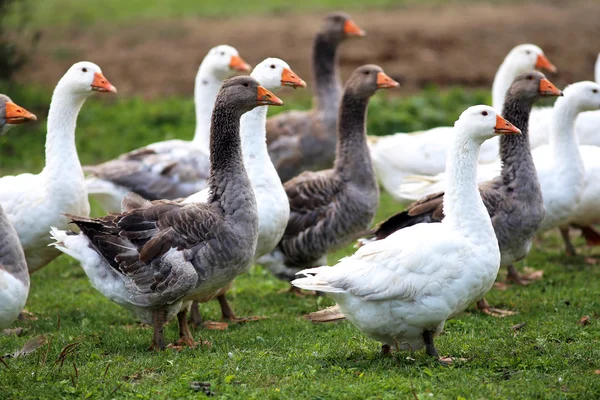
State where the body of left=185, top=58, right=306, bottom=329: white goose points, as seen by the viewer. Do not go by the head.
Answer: to the viewer's right

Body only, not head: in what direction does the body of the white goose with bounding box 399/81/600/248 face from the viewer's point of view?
to the viewer's right

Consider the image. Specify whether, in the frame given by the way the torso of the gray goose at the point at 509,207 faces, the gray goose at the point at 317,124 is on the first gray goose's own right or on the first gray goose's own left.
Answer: on the first gray goose's own left

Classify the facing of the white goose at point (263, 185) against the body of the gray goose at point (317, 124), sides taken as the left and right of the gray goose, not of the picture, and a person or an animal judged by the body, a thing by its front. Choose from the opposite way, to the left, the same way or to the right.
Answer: the same way

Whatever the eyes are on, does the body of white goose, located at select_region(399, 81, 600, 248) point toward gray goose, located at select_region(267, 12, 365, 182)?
no

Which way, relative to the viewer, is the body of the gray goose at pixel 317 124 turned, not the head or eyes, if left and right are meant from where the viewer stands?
facing to the right of the viewer

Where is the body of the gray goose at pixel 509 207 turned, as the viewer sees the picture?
to the viewer's right

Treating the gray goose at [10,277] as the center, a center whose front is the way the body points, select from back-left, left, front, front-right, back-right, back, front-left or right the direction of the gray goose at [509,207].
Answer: front

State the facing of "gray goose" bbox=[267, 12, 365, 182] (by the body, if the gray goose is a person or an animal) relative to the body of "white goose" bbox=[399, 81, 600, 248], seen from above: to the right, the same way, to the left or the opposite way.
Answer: the same way

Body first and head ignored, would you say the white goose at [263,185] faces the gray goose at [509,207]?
yes

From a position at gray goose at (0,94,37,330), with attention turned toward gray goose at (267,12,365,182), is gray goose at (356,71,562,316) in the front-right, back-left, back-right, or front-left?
front-right

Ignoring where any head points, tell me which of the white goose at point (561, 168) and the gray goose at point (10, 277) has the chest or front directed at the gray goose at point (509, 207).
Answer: the gray goose at point (10, 277)

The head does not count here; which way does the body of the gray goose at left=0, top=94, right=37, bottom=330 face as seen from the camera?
to the viewer's right

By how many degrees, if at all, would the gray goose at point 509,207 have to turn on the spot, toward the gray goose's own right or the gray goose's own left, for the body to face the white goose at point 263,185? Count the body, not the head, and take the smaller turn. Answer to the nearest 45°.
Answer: approximately 180°

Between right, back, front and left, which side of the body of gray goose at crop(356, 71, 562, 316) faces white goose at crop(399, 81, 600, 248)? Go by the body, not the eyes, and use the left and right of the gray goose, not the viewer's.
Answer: left

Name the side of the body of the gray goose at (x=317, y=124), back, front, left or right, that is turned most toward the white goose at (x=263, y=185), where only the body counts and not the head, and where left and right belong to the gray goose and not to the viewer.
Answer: right

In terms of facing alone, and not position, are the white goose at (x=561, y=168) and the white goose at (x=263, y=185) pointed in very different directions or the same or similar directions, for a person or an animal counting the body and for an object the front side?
same or similar directions
